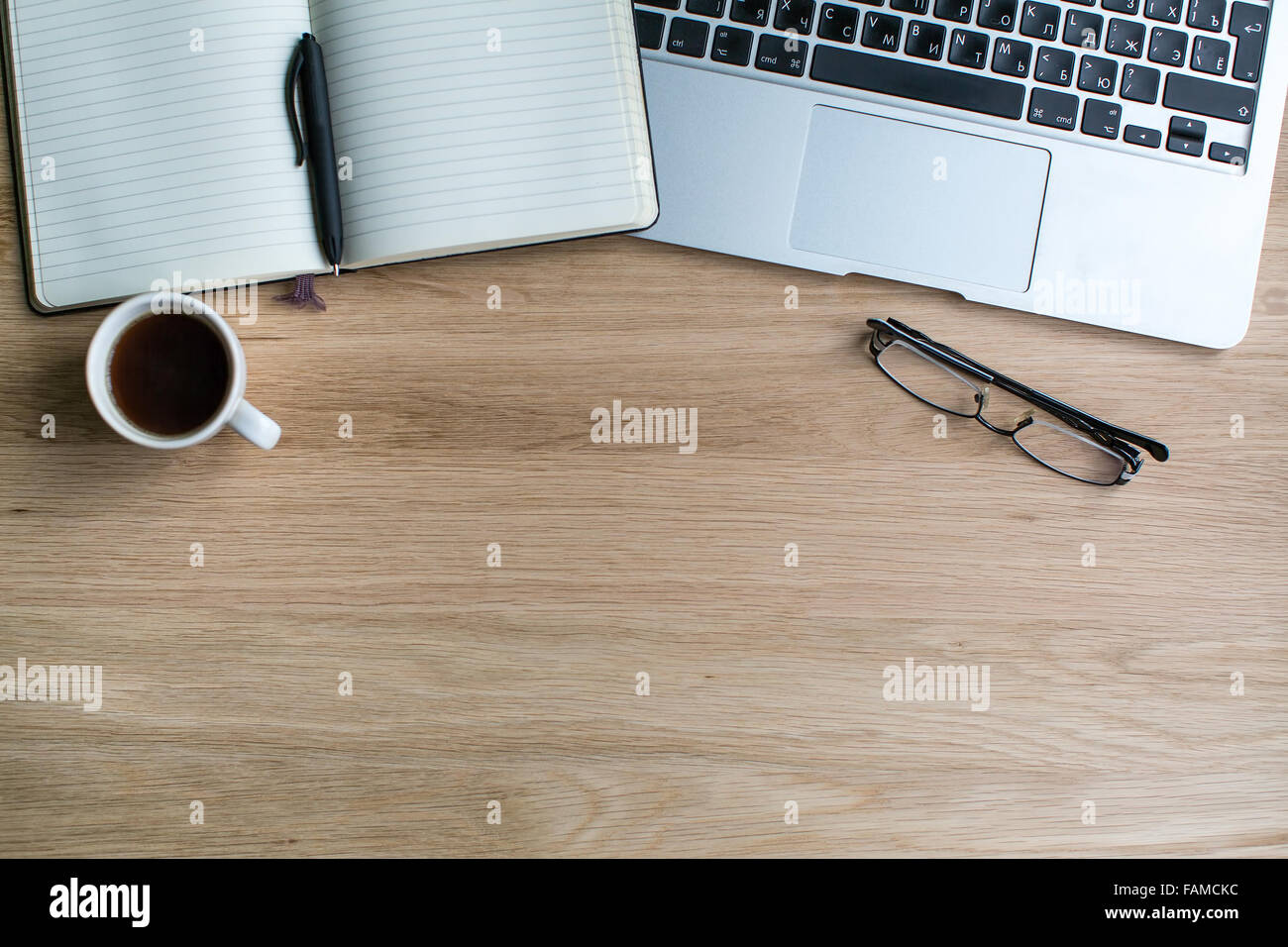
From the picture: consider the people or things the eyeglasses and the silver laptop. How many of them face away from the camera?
0

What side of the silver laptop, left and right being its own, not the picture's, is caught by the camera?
front

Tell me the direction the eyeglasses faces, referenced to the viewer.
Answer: facing the viewer and to the left of the viewer
